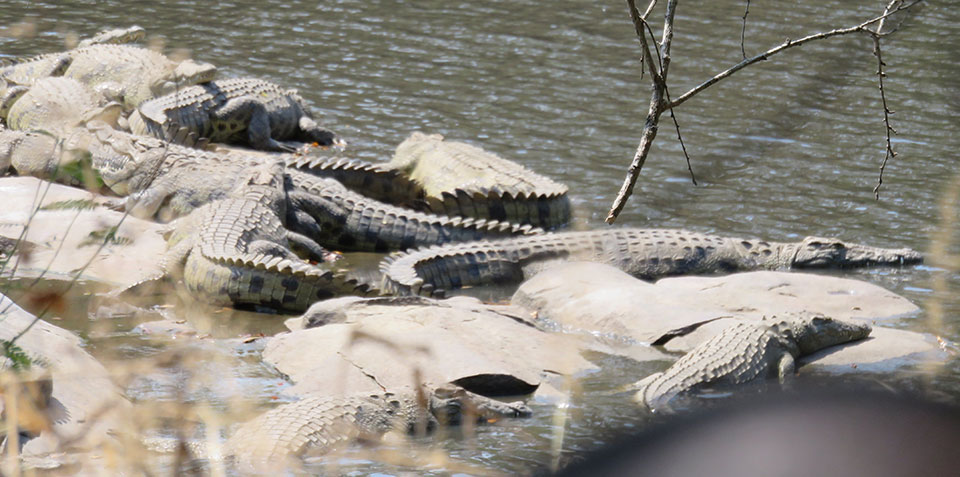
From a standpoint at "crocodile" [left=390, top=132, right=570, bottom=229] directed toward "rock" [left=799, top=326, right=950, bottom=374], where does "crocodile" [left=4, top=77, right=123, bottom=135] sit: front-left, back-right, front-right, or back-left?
back-right

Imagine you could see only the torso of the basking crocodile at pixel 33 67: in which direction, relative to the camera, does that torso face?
to the viewer's right

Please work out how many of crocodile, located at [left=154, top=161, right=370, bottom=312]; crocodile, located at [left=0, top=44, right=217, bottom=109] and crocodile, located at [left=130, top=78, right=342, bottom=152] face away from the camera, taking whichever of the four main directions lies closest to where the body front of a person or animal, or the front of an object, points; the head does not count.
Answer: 1

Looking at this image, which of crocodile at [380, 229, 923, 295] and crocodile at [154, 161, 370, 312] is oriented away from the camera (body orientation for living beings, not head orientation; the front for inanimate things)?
crocodile at [154, 161, 370, 312]

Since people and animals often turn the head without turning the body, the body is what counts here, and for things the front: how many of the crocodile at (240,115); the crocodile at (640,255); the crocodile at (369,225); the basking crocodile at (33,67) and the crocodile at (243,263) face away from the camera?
1

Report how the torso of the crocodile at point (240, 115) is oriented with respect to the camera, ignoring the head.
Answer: to the viewer's right

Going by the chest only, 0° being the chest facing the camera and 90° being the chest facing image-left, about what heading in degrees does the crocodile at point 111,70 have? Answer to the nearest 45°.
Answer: approximately 270°

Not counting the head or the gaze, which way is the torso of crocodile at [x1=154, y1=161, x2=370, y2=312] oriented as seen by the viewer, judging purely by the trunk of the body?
away from the camera

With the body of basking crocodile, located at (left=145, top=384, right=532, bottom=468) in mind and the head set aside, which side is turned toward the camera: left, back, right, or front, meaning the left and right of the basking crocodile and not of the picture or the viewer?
right

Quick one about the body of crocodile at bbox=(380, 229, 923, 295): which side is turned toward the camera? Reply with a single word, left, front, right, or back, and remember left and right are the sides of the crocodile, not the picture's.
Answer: right

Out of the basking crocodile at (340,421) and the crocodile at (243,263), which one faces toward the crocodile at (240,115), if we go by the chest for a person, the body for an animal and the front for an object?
the crocodile at (243,263)

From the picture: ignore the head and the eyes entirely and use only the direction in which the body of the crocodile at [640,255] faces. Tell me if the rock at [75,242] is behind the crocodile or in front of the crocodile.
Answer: behind

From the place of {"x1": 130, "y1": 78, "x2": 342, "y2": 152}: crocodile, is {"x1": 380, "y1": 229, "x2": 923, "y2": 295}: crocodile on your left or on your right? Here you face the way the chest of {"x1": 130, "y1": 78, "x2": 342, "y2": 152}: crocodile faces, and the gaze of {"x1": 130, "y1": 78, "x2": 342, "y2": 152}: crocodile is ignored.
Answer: on your right

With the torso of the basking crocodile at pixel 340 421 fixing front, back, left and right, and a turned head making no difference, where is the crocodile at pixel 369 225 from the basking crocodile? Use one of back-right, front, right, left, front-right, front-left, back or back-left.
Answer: left

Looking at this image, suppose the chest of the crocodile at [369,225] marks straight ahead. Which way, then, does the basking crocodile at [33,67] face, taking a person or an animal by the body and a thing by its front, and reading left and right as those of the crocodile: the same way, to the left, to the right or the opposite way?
the opposite way
